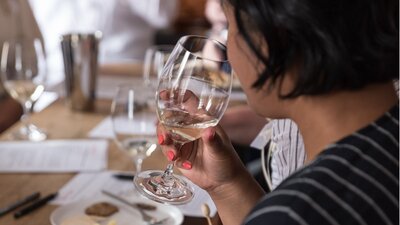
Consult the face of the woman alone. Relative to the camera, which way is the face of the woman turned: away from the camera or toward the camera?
away from the camera

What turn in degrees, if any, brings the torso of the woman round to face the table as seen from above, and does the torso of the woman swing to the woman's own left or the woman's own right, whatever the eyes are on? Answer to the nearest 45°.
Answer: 0° — they already face it

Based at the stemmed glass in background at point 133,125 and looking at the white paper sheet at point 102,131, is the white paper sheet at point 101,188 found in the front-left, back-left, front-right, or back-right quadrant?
back-left

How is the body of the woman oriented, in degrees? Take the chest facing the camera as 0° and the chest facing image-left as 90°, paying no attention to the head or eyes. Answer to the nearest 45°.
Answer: approximately 135°
